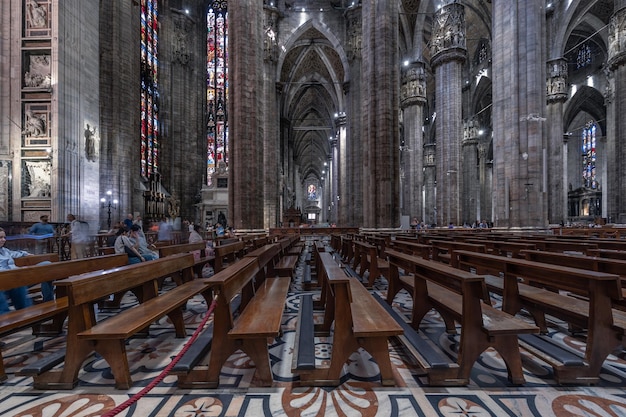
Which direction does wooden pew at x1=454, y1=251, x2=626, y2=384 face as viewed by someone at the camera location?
facing away from the viewer and to the right of the viewer

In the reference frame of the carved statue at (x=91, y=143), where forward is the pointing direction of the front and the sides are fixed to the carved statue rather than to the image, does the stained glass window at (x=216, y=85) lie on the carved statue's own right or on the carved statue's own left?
on the carved statue's own left

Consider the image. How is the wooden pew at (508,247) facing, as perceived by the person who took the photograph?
facing away from the viewer and to the right of the viewer

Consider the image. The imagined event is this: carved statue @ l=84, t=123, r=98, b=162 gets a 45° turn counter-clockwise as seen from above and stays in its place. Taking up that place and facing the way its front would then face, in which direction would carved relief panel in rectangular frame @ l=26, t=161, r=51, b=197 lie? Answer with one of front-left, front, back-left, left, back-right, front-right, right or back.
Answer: back-right

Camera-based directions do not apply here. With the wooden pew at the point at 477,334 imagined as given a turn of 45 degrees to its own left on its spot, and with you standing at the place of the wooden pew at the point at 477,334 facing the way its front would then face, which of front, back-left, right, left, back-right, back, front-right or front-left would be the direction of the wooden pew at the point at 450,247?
front

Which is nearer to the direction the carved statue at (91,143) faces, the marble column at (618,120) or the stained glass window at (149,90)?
the marble column

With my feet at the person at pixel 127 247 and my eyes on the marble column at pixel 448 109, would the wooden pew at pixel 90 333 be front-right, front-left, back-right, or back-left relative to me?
back-right

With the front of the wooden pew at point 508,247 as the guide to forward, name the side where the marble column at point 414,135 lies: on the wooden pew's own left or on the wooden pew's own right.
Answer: on the wooden pew's own left

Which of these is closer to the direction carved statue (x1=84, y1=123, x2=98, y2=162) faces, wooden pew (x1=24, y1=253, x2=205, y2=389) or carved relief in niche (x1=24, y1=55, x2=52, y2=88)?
the wooden pew
